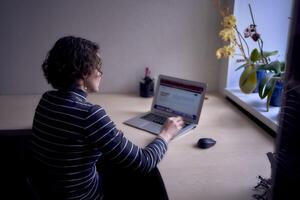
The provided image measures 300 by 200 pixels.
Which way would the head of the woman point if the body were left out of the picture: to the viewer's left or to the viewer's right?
to the viewer's right

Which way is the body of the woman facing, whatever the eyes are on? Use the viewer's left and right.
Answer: facing away from the viewer and to the right of the viewer

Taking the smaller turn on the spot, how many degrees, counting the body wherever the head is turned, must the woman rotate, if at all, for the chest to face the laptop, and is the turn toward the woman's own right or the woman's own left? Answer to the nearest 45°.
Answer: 0° — they already face it

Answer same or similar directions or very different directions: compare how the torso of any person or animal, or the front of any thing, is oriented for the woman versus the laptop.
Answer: very different directions

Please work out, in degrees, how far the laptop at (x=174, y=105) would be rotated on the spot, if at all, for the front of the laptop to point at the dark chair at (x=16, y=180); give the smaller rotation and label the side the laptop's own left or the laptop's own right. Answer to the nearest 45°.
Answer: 0° — it already faces it
